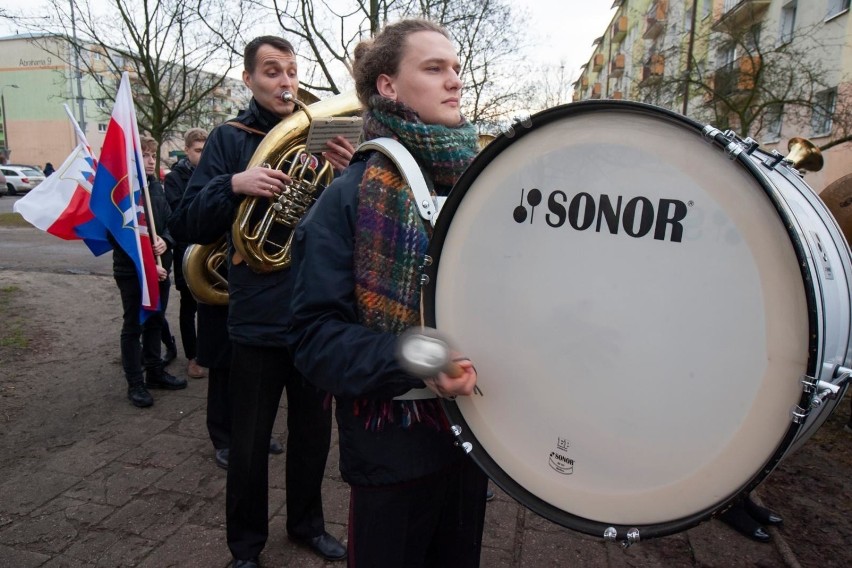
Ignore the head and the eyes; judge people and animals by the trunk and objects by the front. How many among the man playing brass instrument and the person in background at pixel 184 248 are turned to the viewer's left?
0

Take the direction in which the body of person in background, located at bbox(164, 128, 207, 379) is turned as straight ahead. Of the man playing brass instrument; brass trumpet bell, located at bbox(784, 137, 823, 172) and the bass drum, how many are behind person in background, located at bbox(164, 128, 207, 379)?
0

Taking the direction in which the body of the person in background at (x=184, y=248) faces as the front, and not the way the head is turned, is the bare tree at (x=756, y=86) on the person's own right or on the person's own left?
on the person's own left

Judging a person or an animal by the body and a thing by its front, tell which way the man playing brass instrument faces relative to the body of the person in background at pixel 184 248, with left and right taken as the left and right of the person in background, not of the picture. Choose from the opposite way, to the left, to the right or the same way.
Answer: the same way

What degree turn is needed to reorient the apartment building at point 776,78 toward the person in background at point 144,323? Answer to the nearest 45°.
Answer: approximately 45° to its left

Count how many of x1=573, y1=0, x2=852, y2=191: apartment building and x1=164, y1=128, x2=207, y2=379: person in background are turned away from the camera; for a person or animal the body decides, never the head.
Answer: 0

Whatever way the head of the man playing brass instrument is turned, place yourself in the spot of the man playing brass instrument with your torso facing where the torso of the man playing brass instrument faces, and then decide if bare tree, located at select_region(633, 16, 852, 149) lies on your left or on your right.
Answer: on your left

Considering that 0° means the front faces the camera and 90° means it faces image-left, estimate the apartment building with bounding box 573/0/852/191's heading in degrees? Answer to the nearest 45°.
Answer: approximately 45°

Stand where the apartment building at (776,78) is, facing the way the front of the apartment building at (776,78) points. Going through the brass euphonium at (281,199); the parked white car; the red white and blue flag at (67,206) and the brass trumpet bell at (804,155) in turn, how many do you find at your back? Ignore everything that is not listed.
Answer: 0

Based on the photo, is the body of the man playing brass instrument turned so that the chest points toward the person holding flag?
no

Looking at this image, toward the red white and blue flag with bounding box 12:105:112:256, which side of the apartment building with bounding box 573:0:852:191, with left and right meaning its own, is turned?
front

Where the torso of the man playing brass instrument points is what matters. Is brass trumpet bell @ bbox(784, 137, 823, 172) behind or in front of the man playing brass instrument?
in front

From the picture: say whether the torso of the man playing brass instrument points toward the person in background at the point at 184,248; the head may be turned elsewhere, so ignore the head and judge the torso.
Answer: no

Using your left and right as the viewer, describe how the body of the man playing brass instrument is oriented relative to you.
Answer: facing the viewer and to the right of the viewer

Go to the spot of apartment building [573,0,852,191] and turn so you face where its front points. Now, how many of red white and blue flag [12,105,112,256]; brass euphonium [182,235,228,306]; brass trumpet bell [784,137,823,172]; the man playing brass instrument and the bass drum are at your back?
0

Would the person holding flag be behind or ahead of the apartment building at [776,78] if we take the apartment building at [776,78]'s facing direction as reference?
ahead

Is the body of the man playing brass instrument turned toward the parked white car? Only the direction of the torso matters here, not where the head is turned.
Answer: no

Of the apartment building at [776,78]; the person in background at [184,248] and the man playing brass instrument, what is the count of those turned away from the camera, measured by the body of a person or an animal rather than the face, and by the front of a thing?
0
